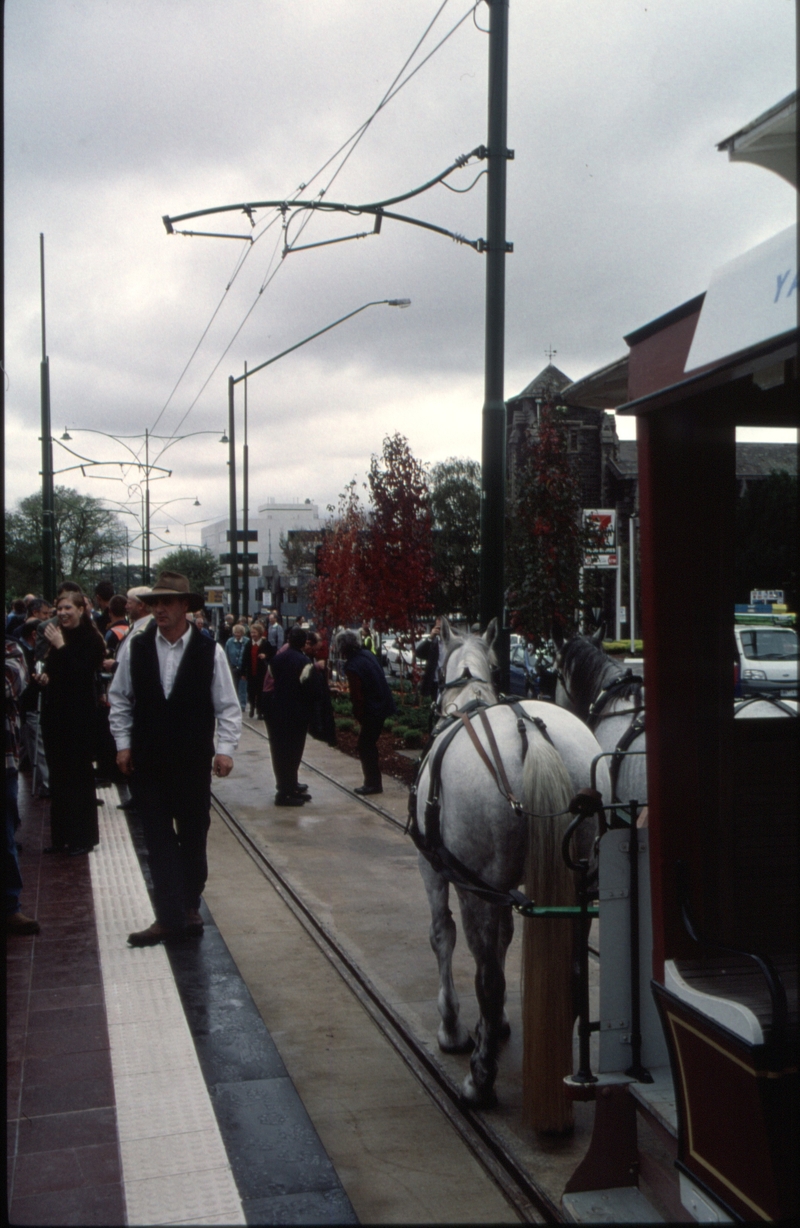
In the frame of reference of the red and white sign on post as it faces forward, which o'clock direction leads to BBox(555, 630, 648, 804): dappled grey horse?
The dappled grey horse is roughly at 12 o'clock from the red and white sign on post.

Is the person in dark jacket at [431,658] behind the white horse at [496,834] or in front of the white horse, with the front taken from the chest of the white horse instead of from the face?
in front

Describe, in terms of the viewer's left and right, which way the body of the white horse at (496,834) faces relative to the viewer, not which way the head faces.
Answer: facing away from the viewer

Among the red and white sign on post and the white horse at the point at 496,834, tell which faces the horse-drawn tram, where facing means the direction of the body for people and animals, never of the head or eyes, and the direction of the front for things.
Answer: the red and white sign on post

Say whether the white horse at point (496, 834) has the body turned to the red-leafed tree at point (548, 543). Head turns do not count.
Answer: yes
